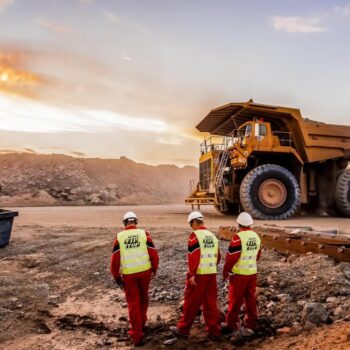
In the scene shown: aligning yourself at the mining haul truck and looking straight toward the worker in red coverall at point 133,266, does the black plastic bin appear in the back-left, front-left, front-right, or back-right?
front-right

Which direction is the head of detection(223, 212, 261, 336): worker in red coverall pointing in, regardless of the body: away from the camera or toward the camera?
away from the camera

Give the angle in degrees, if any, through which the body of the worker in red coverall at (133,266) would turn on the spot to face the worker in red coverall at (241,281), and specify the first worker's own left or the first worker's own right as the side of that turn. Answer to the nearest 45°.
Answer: approximately 90° to the first worker's own right

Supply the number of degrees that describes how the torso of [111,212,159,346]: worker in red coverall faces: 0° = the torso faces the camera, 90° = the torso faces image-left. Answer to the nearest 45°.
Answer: approximately 180°

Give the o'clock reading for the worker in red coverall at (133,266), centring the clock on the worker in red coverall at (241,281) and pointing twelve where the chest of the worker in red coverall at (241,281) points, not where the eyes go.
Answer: the worker in red coverall at (133,266) is roughly at 10 o'clock from the worker in red coverall at (241,281).

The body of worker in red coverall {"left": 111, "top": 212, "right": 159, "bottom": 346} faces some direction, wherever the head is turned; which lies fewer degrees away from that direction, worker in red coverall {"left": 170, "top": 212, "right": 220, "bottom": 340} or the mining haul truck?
the mining haul truck

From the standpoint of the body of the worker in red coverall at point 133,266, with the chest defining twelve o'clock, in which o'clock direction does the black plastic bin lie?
The black plastic bin is roughly at 11 o'clock from the worker in red coverall.

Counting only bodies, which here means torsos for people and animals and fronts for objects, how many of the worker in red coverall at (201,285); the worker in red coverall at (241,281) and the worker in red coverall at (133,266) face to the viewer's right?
0

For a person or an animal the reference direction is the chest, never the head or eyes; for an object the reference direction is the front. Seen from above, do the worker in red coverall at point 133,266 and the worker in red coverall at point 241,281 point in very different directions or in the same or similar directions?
same or similar directions

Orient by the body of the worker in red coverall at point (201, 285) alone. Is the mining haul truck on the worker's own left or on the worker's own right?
on the worker's own right

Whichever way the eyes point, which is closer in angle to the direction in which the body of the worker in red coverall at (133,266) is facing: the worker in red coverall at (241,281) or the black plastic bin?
the black plastic bin

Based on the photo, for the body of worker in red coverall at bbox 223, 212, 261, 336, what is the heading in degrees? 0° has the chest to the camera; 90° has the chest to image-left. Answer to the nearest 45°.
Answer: approximately 135°

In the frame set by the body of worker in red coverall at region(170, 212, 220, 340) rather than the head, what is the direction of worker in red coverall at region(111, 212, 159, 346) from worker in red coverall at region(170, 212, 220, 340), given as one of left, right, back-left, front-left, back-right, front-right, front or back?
front-left

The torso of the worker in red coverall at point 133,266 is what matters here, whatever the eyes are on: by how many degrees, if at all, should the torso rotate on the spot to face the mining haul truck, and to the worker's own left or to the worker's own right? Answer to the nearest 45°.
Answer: approximately 45° to the worker's own right

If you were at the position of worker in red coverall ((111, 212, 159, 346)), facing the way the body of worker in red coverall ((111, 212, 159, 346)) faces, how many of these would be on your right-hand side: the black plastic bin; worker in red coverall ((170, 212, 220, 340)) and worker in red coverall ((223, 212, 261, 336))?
2

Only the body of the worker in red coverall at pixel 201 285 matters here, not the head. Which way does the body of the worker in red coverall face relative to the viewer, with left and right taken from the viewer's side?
facing away from the viewer and to the left of the viewer

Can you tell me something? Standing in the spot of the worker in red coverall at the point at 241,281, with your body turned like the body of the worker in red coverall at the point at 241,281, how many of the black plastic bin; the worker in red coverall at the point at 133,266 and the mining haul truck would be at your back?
0

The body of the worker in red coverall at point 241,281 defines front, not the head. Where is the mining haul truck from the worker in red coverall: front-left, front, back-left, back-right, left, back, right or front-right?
front-right
